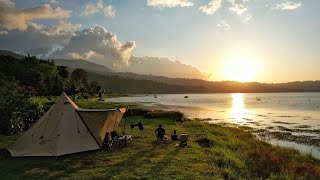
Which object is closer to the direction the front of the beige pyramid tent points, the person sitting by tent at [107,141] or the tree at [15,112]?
the person sitting by tent

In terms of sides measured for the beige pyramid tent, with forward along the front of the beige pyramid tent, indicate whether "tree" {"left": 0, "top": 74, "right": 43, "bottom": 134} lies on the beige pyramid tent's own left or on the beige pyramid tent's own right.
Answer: on the beige pyramid tent's own left

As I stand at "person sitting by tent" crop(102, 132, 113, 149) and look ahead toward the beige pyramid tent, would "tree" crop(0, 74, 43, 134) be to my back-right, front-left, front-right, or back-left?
front-right

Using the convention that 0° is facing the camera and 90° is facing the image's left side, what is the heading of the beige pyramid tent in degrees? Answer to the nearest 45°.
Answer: approximately 270°
